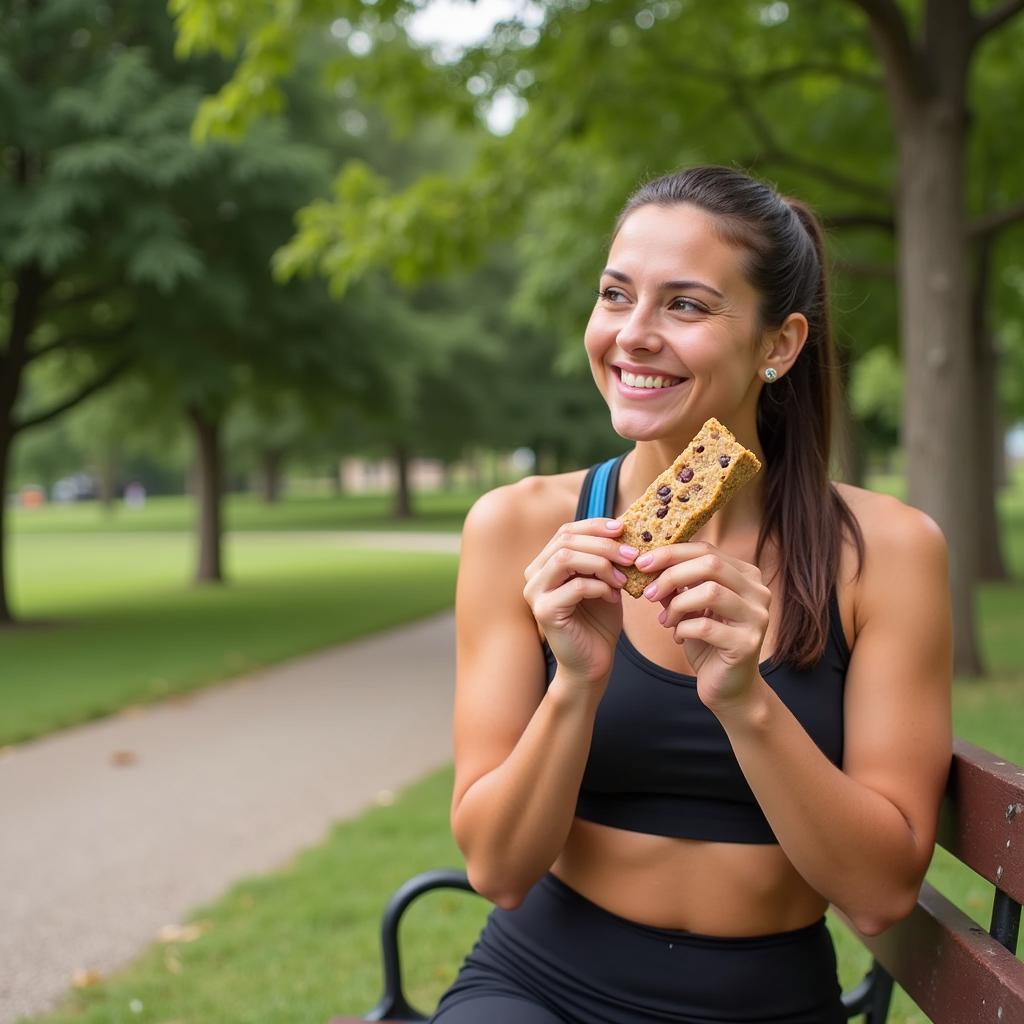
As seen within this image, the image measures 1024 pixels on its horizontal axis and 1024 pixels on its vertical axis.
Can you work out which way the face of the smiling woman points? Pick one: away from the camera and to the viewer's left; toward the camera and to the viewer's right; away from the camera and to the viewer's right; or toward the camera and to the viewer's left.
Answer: toward the camera and to the viewer's left

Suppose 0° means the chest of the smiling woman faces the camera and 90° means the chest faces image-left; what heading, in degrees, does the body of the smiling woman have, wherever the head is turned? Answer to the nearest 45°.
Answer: approximately 0°

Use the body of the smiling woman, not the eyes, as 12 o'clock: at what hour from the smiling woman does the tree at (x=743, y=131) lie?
The tree is roughly at 6 o'clock from the smiling woman.

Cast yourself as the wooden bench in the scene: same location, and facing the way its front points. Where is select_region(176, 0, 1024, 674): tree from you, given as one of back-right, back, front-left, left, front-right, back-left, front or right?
back-right

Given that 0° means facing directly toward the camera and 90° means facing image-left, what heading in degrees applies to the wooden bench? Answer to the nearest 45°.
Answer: approximately 45°
